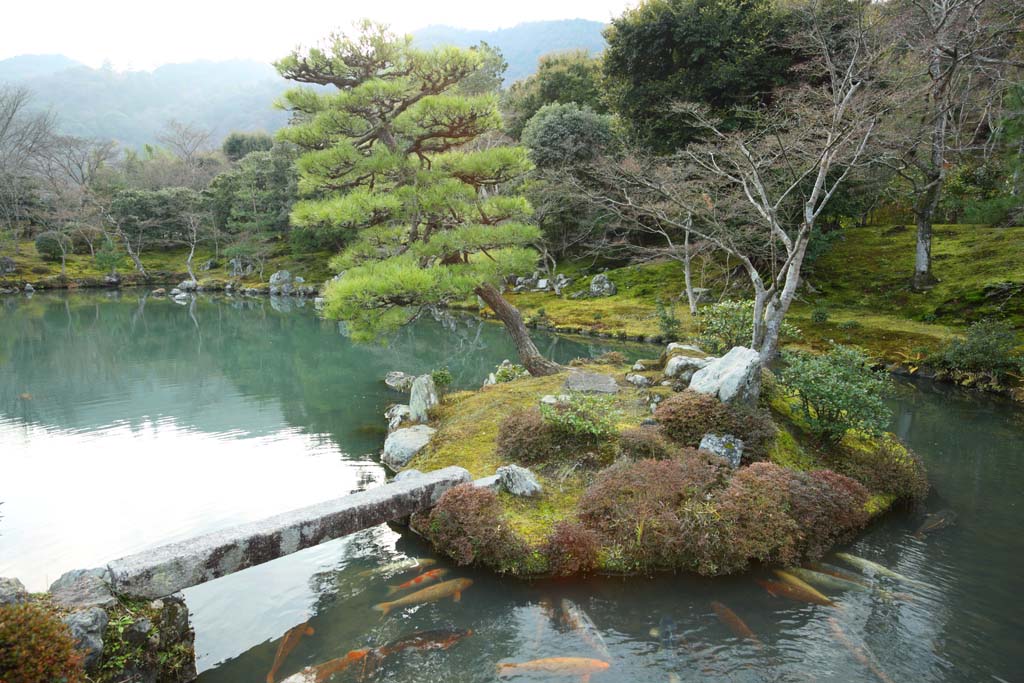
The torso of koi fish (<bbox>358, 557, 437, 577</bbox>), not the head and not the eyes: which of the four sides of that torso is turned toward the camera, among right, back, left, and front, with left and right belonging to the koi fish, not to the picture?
right

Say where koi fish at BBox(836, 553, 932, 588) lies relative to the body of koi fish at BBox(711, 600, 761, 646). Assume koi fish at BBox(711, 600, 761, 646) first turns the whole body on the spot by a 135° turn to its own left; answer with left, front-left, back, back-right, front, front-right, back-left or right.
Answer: back-left

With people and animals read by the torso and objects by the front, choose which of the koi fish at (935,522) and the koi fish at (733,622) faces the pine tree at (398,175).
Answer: the koi fish at (733,622)

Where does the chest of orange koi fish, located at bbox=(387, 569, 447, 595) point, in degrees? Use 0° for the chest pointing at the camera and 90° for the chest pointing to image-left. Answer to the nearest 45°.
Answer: approximately 225°

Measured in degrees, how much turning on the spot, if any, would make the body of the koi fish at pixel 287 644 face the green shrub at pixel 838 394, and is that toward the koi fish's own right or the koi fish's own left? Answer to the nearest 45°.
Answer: approximately 45° to the koi fish's own right

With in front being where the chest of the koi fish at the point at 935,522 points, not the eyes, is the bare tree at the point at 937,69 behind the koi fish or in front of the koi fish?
in front

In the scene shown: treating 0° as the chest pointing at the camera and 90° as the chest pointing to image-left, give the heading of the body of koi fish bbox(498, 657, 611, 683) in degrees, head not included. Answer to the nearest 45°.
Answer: approximately 270°

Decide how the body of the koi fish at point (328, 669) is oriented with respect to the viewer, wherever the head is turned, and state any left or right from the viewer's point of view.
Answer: facing away from the viewer and to the right of the viewer

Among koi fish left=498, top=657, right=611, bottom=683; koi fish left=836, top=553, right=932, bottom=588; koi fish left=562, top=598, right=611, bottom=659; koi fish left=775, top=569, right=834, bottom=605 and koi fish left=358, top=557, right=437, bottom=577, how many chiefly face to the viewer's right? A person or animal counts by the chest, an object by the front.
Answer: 2

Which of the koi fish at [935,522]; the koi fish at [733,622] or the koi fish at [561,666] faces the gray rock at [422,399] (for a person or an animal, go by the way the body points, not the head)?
the koi fish at [733,622]
